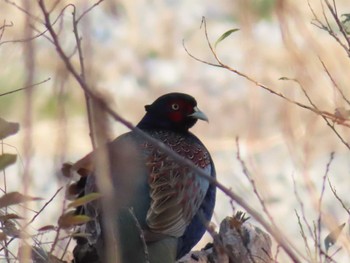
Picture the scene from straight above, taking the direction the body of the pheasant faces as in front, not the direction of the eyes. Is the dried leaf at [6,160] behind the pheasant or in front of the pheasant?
behind

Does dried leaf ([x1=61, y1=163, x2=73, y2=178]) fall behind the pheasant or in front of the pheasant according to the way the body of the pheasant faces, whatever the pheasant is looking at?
behind

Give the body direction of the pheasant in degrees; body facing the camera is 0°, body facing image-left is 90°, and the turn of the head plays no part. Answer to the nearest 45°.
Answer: approximately 225°

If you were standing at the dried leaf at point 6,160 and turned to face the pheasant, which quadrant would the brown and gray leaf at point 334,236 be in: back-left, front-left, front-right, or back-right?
front-right

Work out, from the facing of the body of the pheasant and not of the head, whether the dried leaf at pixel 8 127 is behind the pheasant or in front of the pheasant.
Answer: behind

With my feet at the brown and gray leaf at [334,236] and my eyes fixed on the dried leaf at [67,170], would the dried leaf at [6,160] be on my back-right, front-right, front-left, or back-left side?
front-left
